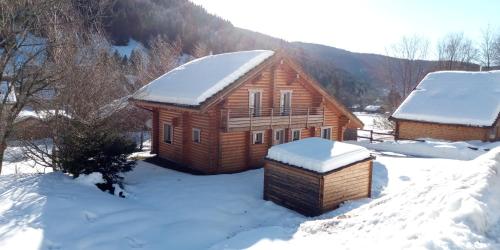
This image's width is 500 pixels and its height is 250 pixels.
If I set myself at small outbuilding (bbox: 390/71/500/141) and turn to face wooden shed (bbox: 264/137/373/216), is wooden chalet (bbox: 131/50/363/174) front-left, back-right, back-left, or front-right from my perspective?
front-right

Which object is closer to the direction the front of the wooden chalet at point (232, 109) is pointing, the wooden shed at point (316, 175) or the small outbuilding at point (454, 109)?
the wooden shed

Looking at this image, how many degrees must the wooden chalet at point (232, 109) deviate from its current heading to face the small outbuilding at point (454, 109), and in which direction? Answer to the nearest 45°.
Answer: approximately 90° to its left

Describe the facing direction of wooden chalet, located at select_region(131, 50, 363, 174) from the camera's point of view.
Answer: facing the viewer and to the right of the viewer

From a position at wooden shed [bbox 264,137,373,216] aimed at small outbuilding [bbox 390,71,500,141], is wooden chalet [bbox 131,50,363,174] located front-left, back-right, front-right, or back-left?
front-left

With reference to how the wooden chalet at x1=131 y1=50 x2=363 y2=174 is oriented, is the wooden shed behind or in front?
in front

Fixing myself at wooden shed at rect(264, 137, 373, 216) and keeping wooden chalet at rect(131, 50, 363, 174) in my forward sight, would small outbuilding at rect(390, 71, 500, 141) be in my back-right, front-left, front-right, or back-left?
front-right
